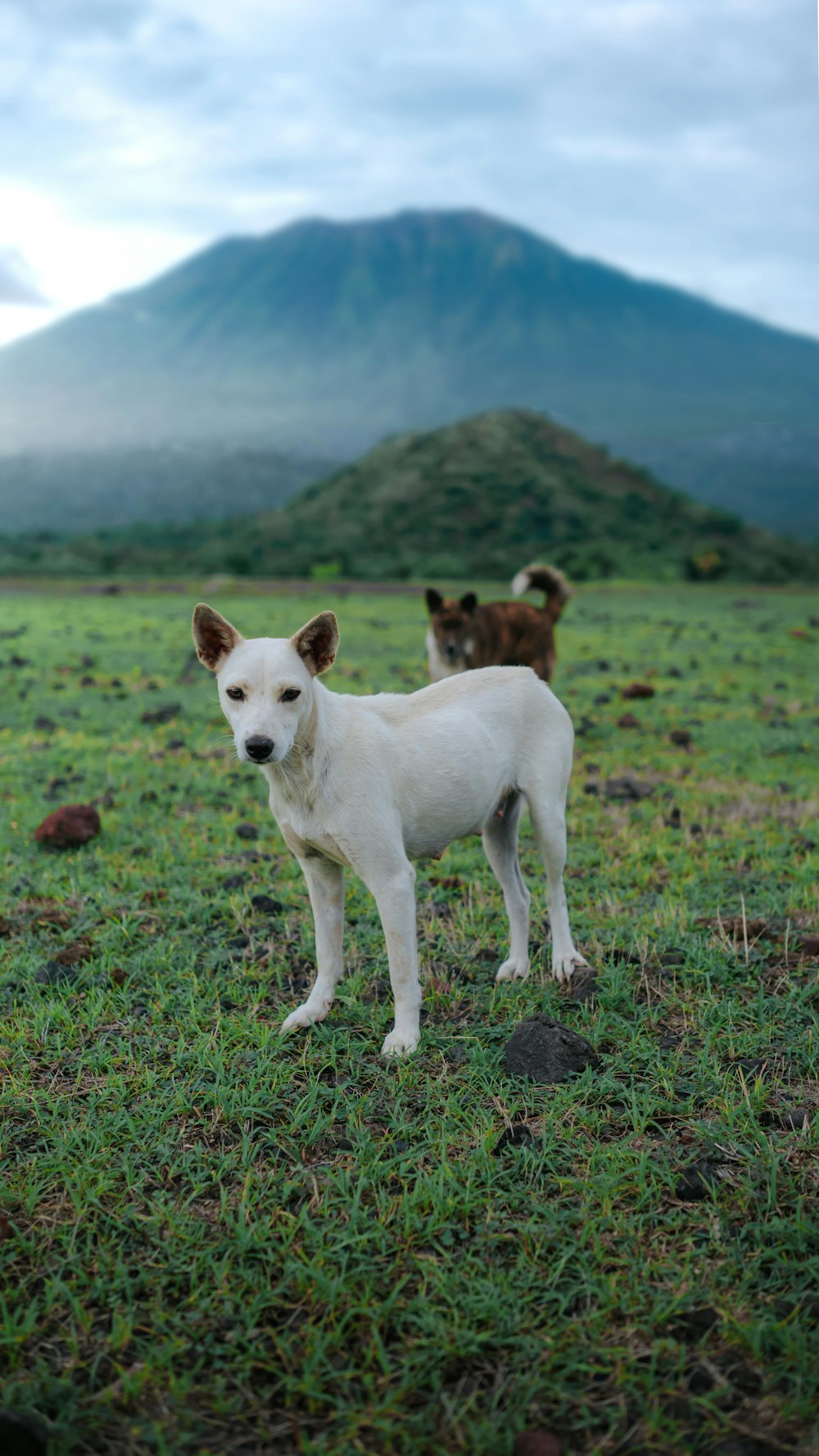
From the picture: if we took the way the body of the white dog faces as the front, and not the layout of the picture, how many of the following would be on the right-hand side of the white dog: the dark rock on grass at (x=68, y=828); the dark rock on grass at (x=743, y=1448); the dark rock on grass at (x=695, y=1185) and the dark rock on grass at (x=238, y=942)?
2

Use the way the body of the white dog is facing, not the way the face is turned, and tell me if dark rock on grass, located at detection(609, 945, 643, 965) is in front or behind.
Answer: behind

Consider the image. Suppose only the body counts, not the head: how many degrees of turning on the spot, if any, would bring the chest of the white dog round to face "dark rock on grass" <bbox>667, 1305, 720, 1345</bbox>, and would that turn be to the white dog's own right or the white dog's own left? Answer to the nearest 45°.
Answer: approximately 45° to the white dog's own left

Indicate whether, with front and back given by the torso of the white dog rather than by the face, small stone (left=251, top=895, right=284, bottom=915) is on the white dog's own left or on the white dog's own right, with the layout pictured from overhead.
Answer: on the white dog's own right

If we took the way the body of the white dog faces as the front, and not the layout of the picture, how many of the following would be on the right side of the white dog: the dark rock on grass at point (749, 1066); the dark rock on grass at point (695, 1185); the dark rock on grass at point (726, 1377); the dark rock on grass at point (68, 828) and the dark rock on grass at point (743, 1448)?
1

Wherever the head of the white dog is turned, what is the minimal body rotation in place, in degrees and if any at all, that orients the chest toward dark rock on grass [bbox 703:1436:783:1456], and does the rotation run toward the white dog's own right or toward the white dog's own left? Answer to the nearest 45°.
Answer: approximately 45° to the white dog's own left

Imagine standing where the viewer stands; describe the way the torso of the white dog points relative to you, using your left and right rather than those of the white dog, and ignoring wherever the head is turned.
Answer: facing the viewer and to the left of the viewer

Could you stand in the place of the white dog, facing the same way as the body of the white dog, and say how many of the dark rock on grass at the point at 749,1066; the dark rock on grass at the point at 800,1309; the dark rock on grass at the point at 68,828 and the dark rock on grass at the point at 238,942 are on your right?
2

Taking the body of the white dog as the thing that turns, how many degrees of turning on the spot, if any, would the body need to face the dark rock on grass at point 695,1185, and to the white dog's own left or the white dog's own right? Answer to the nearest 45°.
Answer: approximately 90° to the white dog's own left

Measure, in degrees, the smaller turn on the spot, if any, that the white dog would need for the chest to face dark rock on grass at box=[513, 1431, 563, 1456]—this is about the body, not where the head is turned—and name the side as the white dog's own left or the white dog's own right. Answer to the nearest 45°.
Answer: approximately 45° to the white dog's own left

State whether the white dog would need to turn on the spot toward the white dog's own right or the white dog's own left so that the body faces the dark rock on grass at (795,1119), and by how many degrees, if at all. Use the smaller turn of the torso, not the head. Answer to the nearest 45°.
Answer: approximately 90° to the white dog's own left
